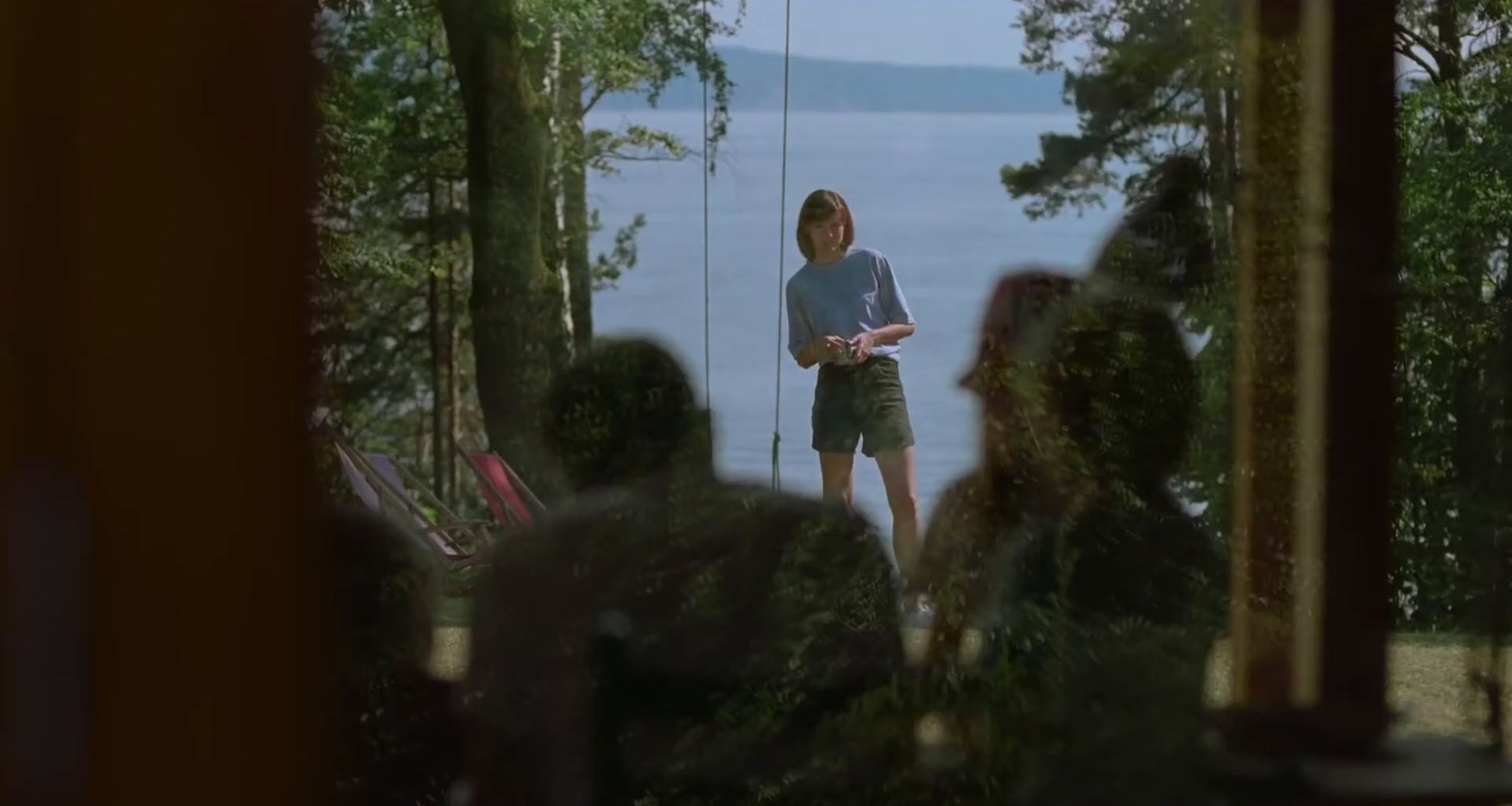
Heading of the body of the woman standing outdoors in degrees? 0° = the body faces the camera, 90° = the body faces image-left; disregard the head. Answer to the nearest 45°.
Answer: approximately 0°

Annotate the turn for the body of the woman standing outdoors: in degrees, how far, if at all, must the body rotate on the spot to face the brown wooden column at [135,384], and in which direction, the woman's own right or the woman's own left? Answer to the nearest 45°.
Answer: approximately 45° to the woman's own right
